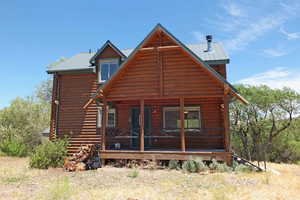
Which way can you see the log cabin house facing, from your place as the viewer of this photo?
facing the viewer

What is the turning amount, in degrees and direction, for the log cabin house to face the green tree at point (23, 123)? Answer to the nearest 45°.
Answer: approximately 135° to its right

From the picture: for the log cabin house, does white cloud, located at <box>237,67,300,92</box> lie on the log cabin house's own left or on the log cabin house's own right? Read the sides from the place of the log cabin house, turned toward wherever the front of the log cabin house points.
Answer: on the log cabin house's own left

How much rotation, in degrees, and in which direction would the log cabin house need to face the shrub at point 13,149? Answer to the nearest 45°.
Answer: approximately 135° to its right

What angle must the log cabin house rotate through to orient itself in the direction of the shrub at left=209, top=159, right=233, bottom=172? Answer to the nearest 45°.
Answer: approximately 45° to its left

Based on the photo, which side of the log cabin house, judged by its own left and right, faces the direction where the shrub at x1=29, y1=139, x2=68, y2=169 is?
right

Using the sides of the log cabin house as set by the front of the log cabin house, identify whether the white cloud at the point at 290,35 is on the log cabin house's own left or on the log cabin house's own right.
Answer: on the log cabin house's own left
